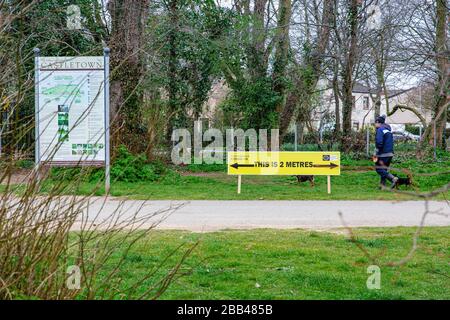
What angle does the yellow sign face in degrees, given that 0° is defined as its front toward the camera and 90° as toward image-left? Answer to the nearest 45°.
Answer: approximately 0°
